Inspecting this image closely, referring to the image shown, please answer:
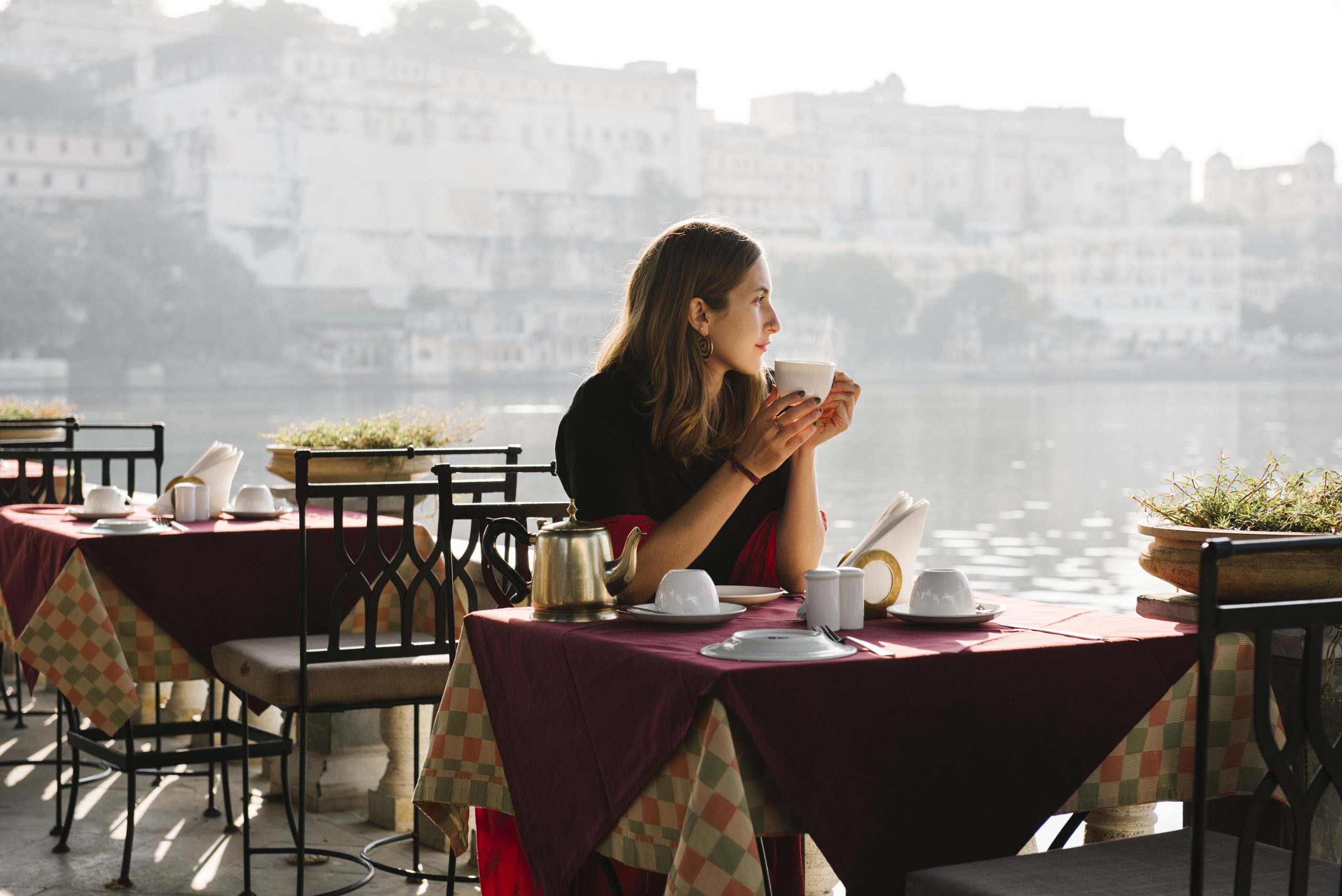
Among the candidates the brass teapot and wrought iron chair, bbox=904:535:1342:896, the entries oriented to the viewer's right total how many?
1

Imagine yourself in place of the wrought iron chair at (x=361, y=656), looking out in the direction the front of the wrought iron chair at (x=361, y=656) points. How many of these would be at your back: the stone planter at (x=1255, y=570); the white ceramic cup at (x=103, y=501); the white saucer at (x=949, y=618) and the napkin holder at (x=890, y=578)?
3

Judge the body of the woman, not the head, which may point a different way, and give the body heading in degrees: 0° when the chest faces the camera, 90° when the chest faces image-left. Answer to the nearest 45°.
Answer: approximately 315°

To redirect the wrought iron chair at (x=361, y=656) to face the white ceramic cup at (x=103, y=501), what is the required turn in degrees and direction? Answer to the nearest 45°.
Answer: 0° — it already faces it

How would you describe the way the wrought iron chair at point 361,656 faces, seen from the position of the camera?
facing away from the viewer and to the left of the viewer

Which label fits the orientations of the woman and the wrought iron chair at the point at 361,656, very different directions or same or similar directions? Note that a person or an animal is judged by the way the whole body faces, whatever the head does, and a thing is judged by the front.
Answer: very different directions

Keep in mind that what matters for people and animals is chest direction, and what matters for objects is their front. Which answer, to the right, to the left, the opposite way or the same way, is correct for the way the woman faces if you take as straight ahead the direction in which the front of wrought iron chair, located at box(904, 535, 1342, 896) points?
the opposite way

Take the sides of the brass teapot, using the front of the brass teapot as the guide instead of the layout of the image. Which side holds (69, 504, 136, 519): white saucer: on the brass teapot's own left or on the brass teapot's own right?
on the brass teapot's own left

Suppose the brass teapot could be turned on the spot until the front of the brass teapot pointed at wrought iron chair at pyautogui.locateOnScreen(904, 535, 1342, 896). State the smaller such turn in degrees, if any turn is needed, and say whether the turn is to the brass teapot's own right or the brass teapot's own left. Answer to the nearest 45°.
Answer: approximately 45° to the brass teapot's own right

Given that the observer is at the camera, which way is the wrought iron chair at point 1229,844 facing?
facing away from the viewer and to the left of the viewer

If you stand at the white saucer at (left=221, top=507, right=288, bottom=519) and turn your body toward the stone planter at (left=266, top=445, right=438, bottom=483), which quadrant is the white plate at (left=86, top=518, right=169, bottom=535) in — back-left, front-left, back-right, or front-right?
back-left

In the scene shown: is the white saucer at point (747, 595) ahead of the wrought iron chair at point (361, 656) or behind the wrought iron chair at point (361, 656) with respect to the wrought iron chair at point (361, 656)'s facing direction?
behind

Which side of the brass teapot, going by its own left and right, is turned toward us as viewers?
right

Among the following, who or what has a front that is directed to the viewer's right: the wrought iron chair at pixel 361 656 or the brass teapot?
the brass teapot

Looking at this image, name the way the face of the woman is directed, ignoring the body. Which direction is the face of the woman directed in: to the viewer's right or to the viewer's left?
to the viewer's right

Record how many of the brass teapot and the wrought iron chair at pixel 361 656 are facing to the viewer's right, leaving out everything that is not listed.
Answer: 1
